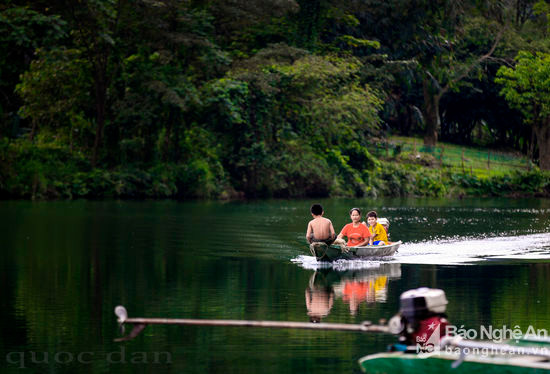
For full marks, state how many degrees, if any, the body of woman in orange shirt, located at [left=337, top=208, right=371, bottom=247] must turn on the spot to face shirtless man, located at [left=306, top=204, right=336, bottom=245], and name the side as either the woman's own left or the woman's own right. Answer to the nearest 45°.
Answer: approximately 45° to the woman's own right

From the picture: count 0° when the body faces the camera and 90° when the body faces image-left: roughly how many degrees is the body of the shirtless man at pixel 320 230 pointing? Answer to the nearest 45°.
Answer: approximately 180°

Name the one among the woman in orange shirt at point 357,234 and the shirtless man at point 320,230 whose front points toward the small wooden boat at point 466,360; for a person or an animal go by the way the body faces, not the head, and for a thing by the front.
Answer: the woman in orange shirt

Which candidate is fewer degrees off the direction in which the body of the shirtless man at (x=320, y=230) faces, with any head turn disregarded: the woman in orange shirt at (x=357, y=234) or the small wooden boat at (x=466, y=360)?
the woman in orange shirt

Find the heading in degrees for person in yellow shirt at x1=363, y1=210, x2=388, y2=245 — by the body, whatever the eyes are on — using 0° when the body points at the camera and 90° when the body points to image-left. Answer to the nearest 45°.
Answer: approximately 45°

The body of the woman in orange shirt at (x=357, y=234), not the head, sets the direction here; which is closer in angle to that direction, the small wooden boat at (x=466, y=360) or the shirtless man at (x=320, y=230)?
the small wooden boat

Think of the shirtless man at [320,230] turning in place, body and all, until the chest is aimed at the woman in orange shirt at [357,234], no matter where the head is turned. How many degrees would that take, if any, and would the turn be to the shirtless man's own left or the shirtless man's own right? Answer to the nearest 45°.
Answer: approximately 45° to the shirtless man's own right
